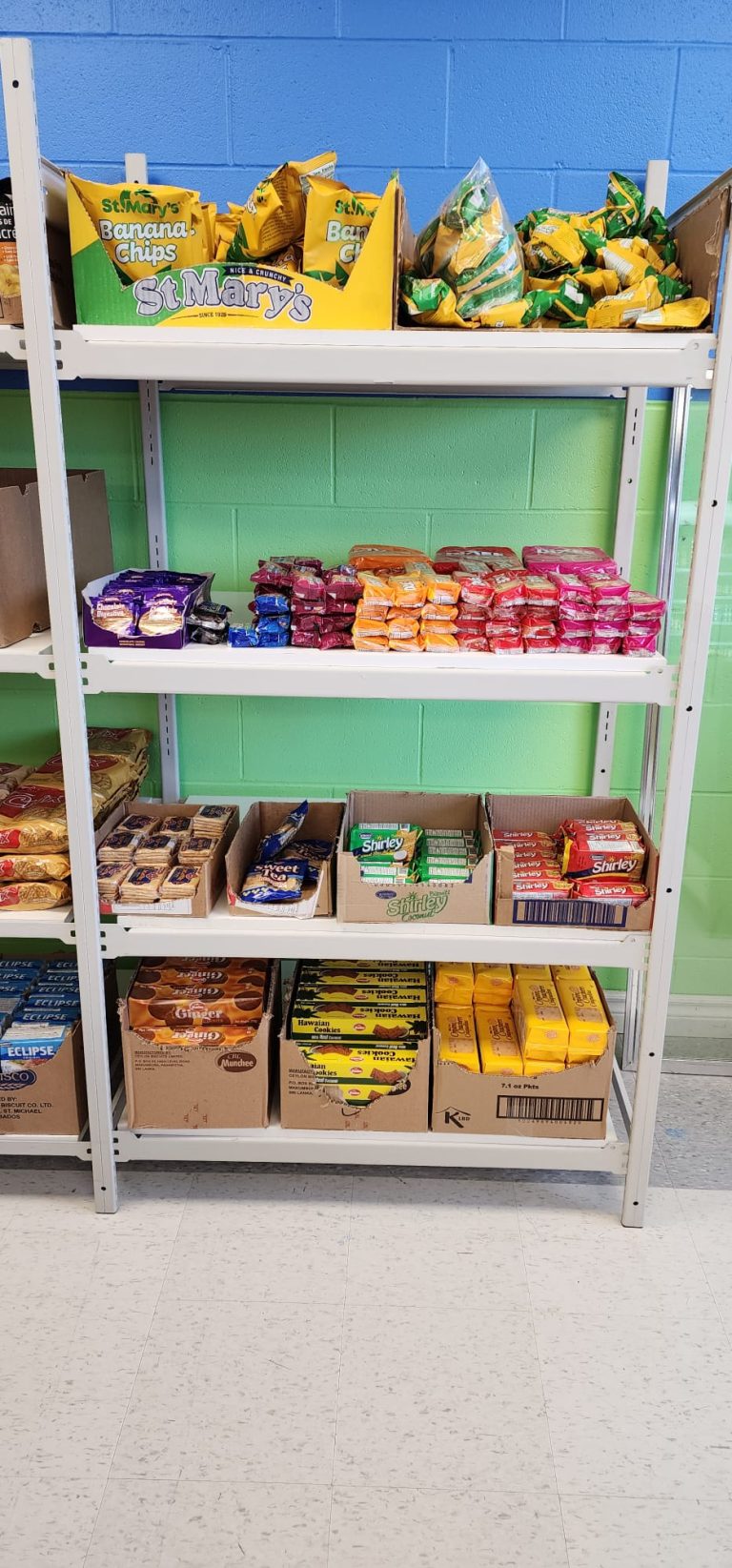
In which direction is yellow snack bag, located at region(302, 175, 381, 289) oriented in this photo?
toward the camera

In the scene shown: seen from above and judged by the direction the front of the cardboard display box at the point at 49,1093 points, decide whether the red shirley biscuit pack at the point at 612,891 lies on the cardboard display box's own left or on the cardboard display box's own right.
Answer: on the cardboard display box's own left

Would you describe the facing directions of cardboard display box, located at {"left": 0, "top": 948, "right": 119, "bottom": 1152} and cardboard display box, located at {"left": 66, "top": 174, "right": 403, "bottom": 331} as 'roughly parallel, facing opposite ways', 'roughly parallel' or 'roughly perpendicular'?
roughly parallel

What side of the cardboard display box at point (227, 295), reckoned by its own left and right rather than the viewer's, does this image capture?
front

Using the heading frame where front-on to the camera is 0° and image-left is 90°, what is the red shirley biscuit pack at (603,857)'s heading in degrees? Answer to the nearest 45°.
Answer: approximately 0°

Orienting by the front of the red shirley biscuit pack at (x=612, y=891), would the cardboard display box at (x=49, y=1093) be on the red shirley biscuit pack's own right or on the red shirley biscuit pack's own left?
on the red shirley biscuit pack's own right

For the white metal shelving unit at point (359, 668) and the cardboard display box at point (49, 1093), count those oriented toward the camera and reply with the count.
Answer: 2

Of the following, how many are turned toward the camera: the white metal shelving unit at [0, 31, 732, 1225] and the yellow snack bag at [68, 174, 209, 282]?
2

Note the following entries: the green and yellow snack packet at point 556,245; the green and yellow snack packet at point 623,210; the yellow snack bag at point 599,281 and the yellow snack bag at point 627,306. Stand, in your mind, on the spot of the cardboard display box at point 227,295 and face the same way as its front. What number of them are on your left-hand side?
4

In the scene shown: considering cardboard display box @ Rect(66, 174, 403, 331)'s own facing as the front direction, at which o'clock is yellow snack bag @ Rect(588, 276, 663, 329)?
The yellow snack bag is roughly at 9 o'clock from the cardboard display box.

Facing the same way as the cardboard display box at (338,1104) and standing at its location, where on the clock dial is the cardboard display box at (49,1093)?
the cardboard display box at (49,1093) is roughly at 3 o'clock from the cardboard display box at (338,1104).
